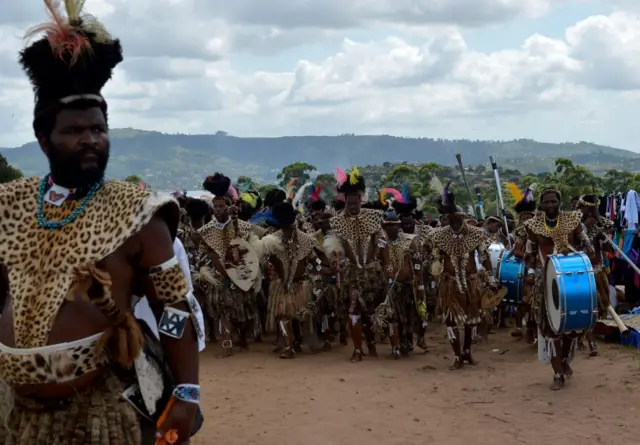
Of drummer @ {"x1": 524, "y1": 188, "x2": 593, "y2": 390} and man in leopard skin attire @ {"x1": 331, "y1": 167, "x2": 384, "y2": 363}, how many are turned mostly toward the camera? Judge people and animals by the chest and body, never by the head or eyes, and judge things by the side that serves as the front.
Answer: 2

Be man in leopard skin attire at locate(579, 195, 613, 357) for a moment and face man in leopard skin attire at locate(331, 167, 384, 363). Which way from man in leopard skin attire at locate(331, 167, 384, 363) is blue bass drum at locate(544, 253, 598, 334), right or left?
left

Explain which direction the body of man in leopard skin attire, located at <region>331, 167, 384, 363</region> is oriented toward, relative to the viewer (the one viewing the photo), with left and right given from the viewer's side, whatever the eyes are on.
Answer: facing the viewer

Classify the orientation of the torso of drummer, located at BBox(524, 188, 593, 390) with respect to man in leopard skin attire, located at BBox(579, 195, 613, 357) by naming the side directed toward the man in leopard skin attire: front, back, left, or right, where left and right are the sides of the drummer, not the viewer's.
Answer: back

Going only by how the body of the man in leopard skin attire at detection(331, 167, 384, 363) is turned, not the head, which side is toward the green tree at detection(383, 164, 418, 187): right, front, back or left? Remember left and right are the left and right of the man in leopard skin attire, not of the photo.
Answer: back

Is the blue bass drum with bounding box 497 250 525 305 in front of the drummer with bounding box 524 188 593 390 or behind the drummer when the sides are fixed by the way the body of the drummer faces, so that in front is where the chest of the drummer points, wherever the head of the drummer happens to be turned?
behind

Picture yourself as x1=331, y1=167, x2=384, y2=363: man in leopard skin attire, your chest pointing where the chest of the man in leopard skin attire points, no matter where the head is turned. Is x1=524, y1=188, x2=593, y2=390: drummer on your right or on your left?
on your left

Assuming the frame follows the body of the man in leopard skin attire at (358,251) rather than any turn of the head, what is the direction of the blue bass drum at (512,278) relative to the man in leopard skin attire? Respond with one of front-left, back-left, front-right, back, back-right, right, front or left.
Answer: back-left

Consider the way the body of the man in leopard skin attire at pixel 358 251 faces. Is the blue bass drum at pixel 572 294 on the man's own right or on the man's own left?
on the man's own left

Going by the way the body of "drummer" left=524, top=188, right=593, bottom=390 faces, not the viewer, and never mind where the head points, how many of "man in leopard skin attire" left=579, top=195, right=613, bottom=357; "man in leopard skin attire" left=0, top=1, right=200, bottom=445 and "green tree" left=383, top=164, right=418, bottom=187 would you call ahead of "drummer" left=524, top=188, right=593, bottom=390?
1

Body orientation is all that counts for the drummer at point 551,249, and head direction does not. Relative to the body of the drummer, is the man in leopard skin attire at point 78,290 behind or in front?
in front

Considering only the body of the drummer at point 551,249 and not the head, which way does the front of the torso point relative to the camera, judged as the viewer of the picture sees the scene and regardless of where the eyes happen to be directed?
toward the camera

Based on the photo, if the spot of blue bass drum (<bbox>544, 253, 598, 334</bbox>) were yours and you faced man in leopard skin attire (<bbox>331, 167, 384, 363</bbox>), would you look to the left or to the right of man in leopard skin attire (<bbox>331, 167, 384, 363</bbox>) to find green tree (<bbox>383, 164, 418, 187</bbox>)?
right
